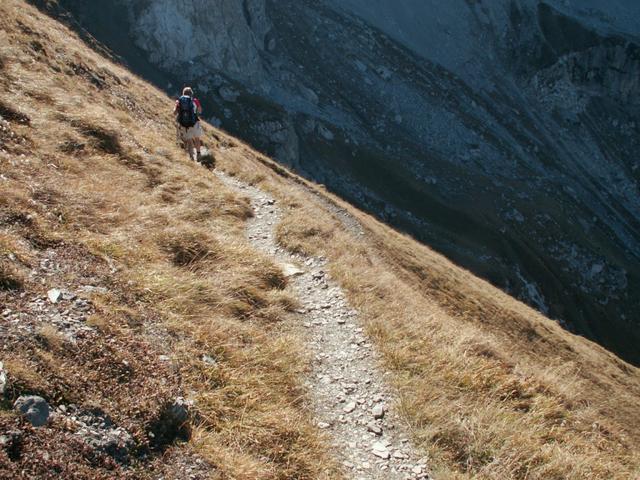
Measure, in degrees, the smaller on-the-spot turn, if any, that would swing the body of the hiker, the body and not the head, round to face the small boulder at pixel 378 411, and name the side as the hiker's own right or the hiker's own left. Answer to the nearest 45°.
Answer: approximately 180°

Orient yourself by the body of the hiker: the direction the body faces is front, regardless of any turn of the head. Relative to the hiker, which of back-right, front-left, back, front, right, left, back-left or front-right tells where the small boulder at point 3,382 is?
back

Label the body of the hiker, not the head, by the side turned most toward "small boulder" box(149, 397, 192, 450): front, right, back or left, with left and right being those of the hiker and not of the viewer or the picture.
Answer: back

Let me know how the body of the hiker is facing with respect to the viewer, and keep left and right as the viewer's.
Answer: facing away from the viewer

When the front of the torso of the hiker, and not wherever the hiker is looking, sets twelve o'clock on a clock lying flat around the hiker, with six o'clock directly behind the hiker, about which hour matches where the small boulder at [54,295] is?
The small boulder is roughly at 6 o'clock from the hiker.

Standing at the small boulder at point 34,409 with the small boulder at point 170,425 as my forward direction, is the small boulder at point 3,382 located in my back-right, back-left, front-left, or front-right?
back-left

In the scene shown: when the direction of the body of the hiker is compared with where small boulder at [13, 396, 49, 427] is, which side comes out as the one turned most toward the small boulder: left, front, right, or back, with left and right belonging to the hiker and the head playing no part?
back
